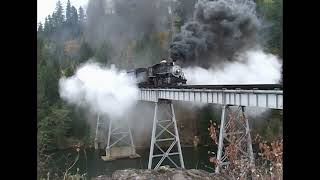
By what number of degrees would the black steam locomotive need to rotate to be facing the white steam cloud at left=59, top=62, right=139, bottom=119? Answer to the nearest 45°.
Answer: approximately 180°

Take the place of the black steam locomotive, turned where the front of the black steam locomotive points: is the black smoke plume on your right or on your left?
on your left

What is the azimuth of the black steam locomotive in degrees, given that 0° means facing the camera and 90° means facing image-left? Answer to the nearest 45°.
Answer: approximately 315°
